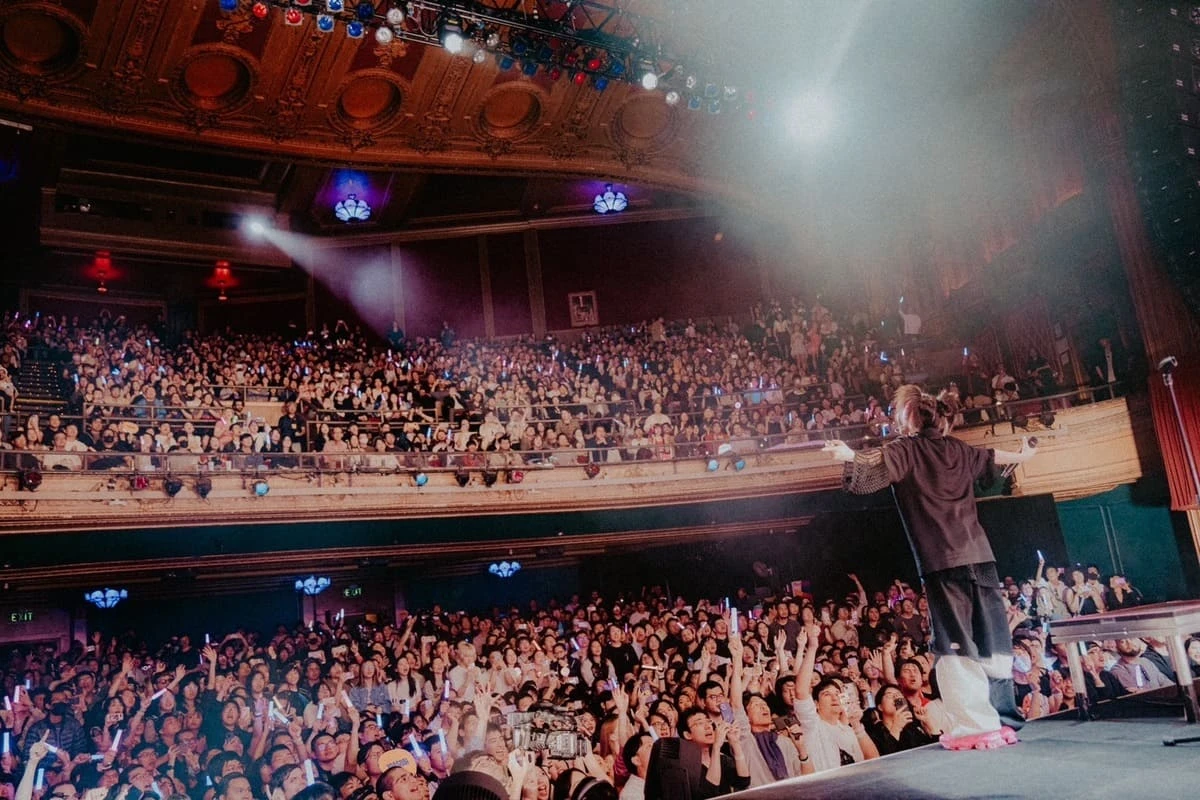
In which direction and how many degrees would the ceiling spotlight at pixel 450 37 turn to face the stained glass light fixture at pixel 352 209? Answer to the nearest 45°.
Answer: approximately 180°

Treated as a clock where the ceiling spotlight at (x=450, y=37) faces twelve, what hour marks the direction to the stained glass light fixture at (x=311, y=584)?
The stained glass light fixture is roughly at 5 o'clock from the ceiling spotlight.

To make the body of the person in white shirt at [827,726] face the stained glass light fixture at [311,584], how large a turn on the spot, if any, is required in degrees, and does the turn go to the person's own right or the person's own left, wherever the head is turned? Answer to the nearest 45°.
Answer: approximately 180°

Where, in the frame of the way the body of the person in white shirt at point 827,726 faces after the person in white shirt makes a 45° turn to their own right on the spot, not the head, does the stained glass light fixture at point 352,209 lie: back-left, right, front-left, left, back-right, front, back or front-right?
back-right

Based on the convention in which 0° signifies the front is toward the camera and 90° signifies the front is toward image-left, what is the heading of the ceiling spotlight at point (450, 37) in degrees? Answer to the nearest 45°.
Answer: approximately 0°

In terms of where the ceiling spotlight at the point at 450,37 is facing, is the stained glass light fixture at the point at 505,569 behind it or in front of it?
behind

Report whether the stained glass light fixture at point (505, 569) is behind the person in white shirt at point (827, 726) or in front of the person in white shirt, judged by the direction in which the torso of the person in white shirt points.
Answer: behind

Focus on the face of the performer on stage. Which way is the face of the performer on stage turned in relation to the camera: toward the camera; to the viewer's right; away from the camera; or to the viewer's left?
away from the camera
